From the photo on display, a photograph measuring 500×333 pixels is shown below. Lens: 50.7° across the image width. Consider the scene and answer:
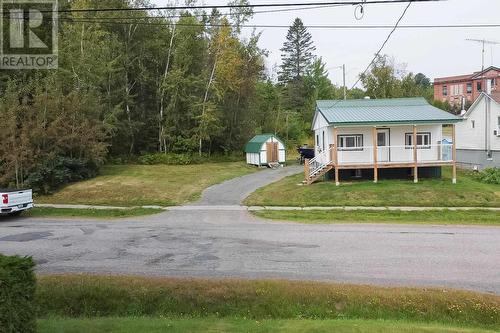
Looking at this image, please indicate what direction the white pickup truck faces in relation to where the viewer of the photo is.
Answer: facing away from the viewer and to the left of the viewer

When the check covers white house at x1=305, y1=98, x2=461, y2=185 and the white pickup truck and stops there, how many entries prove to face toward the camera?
1

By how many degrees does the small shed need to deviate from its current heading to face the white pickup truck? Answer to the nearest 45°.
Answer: approximately 90° to its right

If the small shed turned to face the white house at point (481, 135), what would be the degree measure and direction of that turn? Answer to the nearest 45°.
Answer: approximately 45° to its left

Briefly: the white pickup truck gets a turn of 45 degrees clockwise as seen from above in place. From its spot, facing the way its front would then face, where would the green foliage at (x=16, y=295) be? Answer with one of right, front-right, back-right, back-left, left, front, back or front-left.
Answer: back

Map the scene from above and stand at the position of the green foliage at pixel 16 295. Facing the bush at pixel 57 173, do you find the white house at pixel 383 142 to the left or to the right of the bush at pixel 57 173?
right

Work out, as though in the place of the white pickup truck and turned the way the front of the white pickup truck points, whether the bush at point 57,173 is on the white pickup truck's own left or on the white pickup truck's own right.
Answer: on the white pickup truck's own right

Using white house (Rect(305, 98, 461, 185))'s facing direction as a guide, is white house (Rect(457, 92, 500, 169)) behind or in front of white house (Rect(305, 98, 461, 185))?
behind

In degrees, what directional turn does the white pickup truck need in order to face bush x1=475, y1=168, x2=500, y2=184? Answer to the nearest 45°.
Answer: approximately 135° to its right

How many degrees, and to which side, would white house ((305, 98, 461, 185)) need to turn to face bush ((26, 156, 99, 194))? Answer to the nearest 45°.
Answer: approximately 90° to its right

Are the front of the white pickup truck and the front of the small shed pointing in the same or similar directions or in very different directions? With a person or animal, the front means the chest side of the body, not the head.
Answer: very different directions

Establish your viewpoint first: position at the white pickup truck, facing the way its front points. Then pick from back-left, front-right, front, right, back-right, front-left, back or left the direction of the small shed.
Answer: right

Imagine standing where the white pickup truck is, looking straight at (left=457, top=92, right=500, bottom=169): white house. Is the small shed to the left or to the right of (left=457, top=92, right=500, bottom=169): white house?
left

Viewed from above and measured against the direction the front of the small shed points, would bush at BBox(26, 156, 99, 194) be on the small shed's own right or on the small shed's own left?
on the small shed's own right

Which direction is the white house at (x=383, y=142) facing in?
toward the camera

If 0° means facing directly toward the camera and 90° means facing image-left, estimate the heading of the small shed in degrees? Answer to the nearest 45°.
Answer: approximately 315°
